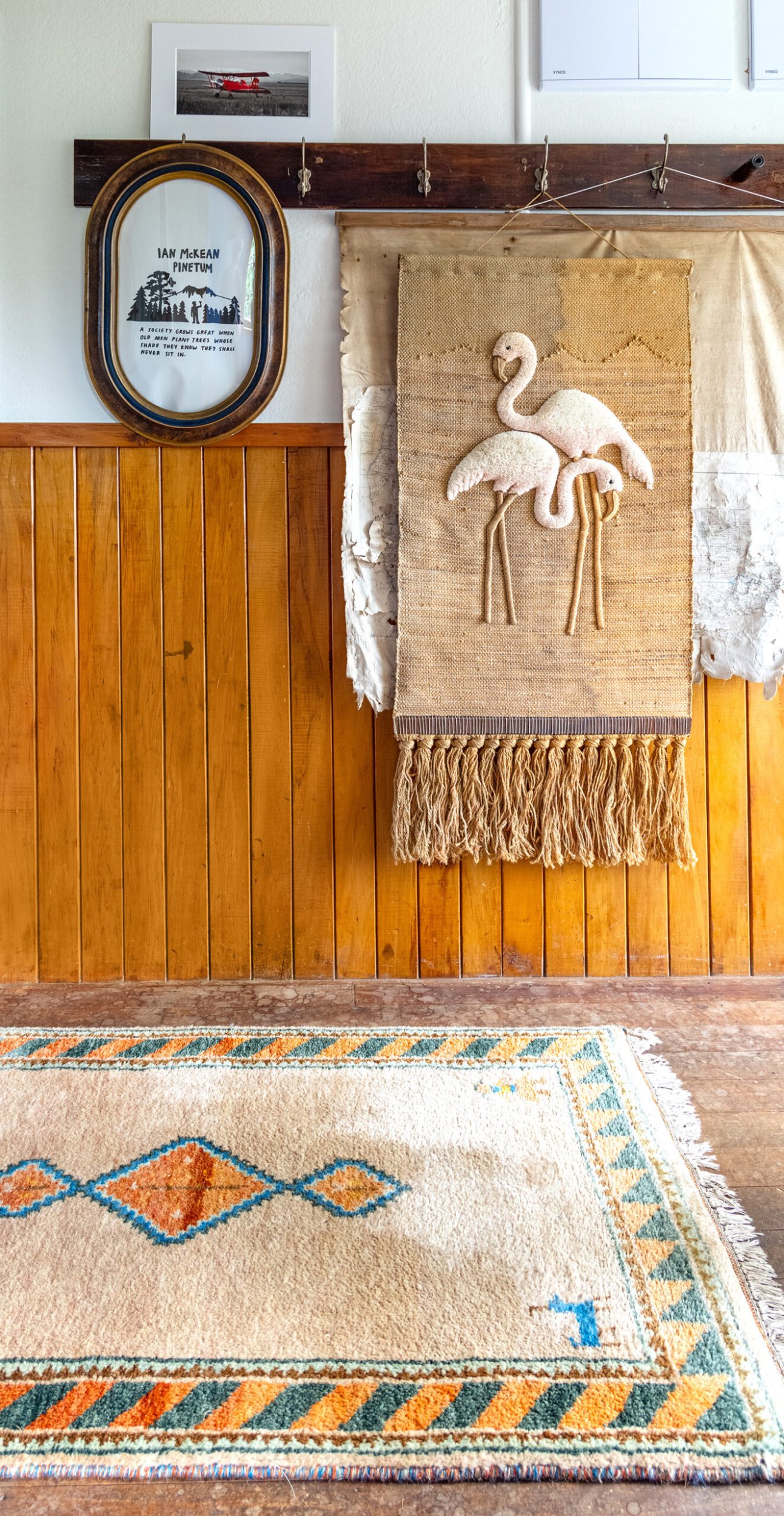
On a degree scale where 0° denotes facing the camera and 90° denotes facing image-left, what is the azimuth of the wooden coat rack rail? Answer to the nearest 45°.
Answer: approximately 0°

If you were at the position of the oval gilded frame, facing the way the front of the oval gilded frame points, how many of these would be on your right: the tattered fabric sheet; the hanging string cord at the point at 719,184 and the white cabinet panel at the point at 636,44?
0

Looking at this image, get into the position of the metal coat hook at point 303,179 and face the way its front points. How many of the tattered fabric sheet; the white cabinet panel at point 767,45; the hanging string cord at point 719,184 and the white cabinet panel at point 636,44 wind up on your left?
4

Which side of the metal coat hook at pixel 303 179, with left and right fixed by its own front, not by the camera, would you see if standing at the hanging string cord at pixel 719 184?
left

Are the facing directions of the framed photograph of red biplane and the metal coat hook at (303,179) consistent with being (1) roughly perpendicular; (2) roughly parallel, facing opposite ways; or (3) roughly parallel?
roughly parallel

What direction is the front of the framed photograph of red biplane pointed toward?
toward the camera

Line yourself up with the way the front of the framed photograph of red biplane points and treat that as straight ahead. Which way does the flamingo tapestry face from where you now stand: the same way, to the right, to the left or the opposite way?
the same way

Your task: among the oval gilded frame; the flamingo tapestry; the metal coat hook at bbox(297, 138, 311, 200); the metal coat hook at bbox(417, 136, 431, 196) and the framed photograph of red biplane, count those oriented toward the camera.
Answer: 5

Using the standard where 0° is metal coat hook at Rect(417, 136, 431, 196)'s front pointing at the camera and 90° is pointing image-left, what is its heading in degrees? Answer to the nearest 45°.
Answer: approximately 0°

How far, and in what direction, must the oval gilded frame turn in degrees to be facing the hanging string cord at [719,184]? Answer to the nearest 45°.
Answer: approximately 90° to its left
